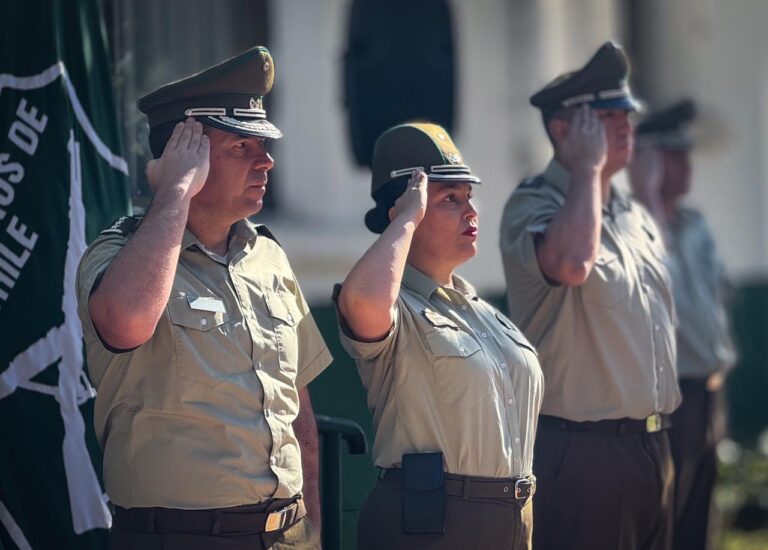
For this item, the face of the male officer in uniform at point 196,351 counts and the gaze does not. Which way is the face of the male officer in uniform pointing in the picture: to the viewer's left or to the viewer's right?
to the viewer's right

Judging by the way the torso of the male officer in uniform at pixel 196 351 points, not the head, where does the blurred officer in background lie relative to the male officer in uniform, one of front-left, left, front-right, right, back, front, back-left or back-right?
left

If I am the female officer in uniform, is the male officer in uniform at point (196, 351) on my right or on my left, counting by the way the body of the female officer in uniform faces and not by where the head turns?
on my right

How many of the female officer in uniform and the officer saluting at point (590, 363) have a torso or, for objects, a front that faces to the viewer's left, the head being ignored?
0

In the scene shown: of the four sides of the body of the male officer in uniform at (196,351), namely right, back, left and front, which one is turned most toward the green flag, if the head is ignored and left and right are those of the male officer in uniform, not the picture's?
back

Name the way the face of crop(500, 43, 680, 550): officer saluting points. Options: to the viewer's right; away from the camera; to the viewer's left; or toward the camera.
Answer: to the viewer's right

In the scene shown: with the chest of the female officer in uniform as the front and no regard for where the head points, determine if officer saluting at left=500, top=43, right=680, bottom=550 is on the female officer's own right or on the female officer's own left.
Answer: on the female officer's own left
